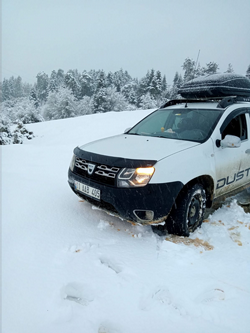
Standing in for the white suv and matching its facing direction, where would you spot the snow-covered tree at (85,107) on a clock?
The snow-covered tree is roughly at 4 o'clock from the white suv.

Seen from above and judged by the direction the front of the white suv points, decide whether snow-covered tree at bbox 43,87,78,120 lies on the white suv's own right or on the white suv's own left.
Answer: on the white suv's own right

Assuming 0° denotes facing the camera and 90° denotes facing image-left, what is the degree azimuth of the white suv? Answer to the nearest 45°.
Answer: approximately 45°

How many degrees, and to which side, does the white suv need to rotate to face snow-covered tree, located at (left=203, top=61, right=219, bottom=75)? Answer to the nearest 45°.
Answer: approximately 135° to its right
